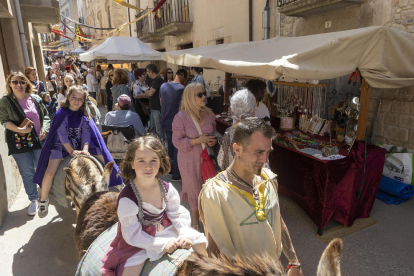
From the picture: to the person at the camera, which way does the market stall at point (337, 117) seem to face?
facing the viewer and to the left of the viewer

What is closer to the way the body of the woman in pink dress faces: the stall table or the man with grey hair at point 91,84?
the stall table

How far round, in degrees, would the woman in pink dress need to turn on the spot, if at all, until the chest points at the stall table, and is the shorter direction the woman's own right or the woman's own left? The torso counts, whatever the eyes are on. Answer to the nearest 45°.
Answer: approximately 45° to the woman's own left

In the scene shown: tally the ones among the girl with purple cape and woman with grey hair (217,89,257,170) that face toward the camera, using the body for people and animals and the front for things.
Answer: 1

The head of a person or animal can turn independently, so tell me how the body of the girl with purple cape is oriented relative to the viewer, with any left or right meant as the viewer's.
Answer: facing the viewer

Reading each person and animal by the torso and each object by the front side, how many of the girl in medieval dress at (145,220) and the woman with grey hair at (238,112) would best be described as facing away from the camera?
1

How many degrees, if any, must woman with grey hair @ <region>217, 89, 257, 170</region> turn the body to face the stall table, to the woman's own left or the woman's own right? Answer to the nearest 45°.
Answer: approximately 45° to the woman's own right

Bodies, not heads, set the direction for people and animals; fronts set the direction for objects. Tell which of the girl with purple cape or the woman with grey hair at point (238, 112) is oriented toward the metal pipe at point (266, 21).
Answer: the woman with grey hair

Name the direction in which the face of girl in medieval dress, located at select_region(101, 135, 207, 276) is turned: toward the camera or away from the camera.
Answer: toward the camera

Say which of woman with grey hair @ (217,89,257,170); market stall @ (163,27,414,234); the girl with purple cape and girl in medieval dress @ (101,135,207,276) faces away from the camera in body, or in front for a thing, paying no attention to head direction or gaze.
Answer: the woman with grey hair

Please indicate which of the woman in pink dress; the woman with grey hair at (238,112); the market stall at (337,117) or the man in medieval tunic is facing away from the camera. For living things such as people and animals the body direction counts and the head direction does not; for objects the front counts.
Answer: the woman with grey hair

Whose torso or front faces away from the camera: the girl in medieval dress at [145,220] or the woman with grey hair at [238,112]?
the woman with grey hair

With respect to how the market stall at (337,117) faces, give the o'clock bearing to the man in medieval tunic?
The man in medieval tunic is roughly at 11 o'clock from the market stall.

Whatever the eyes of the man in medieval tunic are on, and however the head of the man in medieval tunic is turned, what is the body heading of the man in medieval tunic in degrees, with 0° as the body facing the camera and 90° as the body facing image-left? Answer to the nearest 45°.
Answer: approximately 315°

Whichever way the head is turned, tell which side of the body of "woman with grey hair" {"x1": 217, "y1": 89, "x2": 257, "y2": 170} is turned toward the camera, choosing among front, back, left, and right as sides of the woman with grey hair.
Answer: back

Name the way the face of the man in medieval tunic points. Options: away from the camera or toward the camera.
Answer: toward the camera

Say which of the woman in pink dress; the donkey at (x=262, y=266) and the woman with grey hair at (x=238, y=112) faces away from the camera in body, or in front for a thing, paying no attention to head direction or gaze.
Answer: the woman with grey hair
